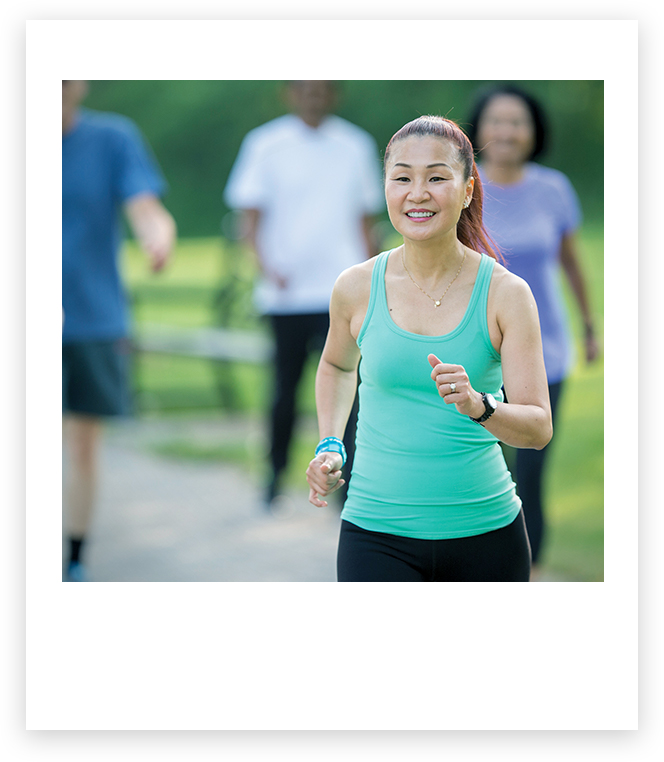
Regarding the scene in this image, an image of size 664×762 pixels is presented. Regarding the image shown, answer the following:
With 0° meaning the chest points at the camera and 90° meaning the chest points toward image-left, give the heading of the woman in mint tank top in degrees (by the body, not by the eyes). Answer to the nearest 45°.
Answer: approximately 0°

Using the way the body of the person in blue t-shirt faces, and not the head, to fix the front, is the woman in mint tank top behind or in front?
in front

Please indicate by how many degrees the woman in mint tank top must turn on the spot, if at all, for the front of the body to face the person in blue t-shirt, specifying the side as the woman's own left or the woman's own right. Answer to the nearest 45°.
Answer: approximately 135° to the woman's own right

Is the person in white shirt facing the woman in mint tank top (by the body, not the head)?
yes

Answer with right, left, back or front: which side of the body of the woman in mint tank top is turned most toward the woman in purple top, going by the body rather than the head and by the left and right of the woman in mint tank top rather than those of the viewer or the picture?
back

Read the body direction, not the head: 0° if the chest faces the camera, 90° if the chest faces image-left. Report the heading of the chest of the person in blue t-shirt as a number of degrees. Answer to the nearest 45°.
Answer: approximately 0°

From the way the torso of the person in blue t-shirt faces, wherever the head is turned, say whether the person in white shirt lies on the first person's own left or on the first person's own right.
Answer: on the first person's own left

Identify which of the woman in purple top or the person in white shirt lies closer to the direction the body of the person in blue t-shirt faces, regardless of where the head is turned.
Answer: the woman in purple top
